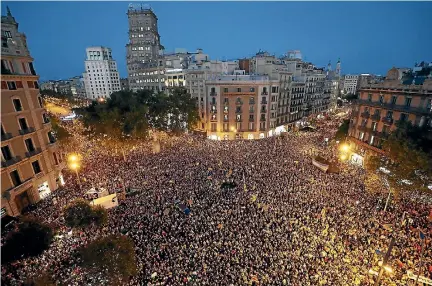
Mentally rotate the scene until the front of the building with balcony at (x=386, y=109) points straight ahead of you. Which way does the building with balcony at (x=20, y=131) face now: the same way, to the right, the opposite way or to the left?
the opposite way

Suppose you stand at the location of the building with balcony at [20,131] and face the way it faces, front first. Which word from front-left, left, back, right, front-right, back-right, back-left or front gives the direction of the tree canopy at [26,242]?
front-right

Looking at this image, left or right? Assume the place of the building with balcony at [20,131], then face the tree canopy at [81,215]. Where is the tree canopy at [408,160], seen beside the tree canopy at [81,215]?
left

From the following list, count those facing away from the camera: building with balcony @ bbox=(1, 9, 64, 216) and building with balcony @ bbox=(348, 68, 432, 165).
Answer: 0

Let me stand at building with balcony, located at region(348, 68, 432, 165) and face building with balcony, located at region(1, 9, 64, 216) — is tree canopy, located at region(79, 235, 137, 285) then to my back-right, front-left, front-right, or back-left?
front-left

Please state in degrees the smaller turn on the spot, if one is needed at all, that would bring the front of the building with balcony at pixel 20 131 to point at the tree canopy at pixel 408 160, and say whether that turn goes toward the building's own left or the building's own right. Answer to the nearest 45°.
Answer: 0° — it already faces it

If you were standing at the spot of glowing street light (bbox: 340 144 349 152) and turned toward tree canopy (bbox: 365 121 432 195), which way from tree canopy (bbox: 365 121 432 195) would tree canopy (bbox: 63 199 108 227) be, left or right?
right

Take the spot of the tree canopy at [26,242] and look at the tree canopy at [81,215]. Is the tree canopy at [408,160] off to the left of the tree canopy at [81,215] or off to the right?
right

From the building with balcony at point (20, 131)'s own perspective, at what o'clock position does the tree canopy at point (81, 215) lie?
The tree canopy is roughly at 1 o'clock from the building with balcony.

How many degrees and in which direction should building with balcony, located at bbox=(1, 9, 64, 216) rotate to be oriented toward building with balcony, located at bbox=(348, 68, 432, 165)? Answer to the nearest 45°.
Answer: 0° — it already faces it

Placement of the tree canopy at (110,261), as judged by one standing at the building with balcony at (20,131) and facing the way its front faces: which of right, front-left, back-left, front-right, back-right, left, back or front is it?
front-right

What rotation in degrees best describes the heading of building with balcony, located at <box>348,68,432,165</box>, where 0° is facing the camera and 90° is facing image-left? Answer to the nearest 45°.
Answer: approximately 45°

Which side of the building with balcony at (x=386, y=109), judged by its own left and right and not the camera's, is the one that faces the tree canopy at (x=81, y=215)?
front

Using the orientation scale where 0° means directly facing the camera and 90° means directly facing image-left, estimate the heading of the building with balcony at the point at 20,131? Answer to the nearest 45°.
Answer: approximately 315°
